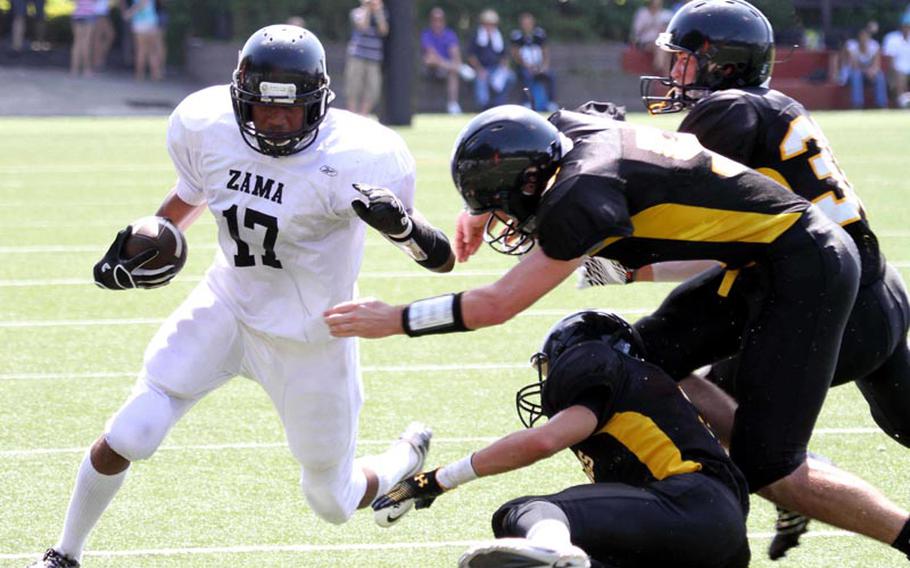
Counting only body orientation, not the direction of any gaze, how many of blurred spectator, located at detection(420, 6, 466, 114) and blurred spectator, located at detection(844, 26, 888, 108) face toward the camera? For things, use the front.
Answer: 2

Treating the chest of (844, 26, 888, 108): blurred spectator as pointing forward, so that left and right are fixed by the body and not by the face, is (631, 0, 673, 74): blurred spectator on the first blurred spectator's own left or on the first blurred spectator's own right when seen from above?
on the first blurred spectator's own right

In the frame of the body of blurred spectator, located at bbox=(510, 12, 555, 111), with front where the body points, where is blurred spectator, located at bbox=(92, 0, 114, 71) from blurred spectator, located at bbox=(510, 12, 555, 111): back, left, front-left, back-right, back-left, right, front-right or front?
right

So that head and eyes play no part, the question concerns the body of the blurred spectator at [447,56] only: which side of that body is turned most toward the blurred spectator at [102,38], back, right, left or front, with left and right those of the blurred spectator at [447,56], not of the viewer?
right

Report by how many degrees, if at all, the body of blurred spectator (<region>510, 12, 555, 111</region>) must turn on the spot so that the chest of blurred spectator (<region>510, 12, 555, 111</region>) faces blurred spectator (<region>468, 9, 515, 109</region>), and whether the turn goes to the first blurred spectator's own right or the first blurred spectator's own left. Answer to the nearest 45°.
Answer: approximately 90° to the first blurred spectator's own right

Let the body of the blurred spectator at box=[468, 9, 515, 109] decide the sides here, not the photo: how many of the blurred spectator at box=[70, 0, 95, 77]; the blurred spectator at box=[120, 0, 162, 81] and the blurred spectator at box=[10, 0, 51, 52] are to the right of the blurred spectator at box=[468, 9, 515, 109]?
3

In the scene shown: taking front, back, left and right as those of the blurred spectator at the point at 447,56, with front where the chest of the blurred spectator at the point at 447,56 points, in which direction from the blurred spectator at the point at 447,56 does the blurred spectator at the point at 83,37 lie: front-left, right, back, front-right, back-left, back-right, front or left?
right

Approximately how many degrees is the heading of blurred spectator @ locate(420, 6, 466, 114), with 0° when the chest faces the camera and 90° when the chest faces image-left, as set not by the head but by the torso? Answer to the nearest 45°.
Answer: approximately 0°

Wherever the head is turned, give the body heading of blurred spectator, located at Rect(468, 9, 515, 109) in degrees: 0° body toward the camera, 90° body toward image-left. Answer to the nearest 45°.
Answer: approximately 0°

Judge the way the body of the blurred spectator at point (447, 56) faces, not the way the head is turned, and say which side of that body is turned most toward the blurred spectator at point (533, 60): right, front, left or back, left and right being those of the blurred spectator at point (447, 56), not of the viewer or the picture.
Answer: left
